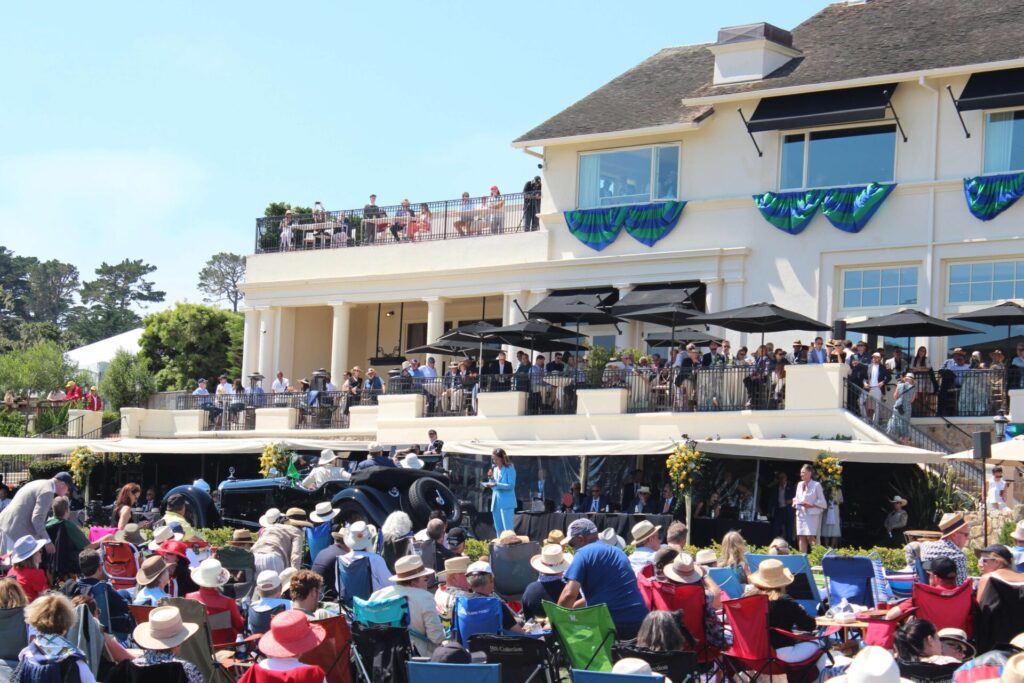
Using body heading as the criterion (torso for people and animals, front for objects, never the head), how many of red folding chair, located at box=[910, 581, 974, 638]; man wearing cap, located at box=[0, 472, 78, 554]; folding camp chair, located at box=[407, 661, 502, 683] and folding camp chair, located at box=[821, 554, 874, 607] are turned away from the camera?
3

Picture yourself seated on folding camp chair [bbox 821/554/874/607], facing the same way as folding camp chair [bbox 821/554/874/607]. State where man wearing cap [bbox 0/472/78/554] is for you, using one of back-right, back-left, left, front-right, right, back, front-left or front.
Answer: left

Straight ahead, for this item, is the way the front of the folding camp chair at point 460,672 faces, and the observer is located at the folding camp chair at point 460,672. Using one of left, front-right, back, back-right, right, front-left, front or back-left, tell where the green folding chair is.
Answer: front-right

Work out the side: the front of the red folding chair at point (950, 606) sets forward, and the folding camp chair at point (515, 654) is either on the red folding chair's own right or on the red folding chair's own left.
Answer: on the red folding chair's own left

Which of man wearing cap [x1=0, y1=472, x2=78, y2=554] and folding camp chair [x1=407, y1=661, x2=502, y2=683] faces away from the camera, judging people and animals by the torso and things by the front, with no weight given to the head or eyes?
the folding camp chair

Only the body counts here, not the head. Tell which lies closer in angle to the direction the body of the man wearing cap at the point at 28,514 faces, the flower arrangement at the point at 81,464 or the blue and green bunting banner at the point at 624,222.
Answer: the blue and green bunting banner

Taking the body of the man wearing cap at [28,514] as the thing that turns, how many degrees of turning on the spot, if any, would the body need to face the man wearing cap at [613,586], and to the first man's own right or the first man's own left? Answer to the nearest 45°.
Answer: approximately 45° to the first man's own right

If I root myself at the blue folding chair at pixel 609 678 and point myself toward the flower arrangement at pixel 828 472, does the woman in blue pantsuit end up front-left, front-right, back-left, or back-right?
front-left

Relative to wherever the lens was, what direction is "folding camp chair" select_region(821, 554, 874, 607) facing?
facing away from the viewer

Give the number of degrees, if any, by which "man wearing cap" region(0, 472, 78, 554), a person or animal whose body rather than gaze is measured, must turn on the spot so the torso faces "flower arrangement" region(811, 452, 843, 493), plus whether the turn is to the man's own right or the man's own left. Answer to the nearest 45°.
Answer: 0° — they already face it

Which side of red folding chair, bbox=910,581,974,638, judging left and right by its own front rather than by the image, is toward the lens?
back

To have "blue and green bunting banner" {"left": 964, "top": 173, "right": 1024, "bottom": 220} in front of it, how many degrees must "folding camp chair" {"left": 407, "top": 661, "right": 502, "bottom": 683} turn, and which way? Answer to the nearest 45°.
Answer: approximately 45° to its right

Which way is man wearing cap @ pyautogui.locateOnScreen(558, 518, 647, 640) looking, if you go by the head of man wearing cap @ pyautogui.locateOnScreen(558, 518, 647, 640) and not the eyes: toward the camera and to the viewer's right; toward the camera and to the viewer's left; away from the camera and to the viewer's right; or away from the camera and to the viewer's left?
away from the camera and to the viewer's left

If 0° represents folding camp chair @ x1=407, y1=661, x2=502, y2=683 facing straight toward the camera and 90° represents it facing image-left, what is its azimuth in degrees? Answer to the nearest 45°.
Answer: approximately 180°

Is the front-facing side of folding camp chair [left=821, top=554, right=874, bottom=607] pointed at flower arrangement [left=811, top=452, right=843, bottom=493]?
yes

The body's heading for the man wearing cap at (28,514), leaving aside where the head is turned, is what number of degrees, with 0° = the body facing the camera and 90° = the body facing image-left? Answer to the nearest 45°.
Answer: approximately 270°

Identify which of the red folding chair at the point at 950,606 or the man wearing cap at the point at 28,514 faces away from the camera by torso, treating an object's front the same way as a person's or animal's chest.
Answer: the red folding chair
